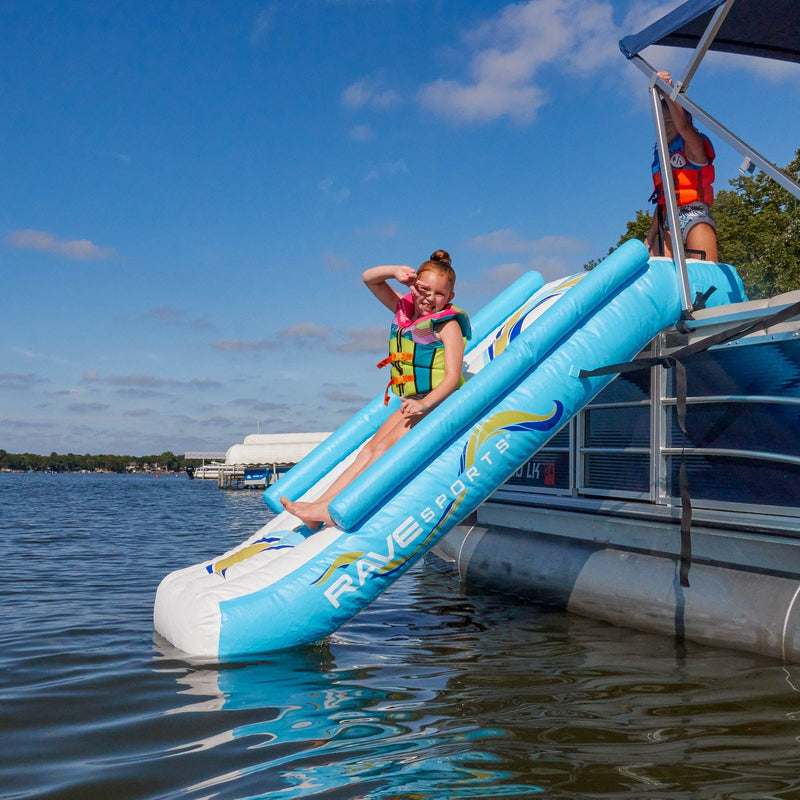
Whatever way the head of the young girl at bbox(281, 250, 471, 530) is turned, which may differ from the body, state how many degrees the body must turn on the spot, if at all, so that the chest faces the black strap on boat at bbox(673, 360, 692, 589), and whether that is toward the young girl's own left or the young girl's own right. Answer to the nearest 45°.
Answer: approximately 135° to the young girl's own left

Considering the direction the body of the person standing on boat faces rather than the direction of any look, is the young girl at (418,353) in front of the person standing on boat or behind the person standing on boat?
in front

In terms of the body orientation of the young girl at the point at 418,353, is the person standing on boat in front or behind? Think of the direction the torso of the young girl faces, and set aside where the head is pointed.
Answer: behind

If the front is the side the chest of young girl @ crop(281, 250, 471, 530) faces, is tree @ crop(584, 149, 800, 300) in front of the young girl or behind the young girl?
behind

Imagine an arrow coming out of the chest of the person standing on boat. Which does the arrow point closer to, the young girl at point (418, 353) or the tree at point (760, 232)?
the young girl

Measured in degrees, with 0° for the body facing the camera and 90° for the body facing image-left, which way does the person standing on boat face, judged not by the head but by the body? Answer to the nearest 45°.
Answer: approximately 45°

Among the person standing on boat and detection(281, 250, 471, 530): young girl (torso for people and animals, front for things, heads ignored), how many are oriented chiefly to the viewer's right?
0

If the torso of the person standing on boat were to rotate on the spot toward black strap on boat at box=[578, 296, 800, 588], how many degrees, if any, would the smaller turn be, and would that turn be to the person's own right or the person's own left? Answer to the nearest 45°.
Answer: approximately 45° to the person's own left

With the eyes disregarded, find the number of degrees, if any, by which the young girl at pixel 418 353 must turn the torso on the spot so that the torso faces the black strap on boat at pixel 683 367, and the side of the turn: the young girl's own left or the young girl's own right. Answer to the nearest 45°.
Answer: approximately 135° to the young girl's own left
